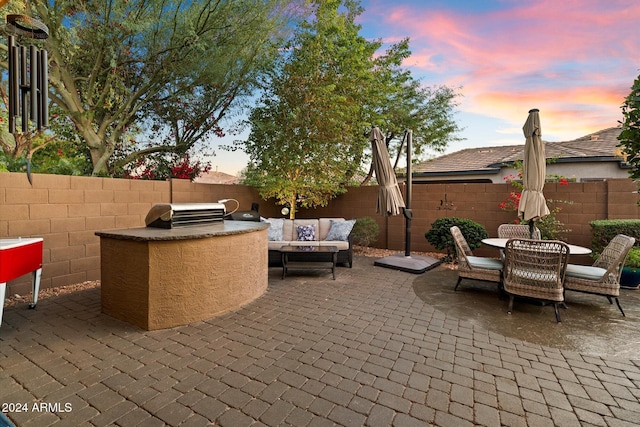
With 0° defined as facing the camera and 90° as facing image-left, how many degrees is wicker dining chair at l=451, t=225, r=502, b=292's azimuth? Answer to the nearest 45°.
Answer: approximately 270°

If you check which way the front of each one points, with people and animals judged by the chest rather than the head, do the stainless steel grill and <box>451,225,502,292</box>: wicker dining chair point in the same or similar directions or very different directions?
very different directions

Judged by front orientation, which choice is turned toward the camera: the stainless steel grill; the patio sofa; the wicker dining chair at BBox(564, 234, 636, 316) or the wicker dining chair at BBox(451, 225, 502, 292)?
the patio sofa

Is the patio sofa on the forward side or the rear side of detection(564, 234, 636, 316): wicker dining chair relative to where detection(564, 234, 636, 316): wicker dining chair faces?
on the forward side

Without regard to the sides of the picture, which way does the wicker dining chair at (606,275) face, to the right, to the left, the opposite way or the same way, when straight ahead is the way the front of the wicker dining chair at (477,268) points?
the opposite way

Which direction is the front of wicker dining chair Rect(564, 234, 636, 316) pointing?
to the viewer's left

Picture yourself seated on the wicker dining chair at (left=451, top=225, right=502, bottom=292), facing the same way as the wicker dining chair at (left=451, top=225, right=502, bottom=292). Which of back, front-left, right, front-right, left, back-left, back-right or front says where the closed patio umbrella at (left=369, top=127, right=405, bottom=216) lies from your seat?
back-left

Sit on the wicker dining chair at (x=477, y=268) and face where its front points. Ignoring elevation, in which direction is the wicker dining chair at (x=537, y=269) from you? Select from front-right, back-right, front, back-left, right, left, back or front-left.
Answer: front-right

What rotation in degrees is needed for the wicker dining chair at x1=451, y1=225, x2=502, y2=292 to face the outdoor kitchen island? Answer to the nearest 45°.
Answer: approximately 135° to its right

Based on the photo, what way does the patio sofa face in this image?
toward the camera

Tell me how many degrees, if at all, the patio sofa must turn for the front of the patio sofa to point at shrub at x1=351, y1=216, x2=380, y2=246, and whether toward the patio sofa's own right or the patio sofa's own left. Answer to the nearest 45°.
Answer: approximately 135° to the patio sofa's own left
